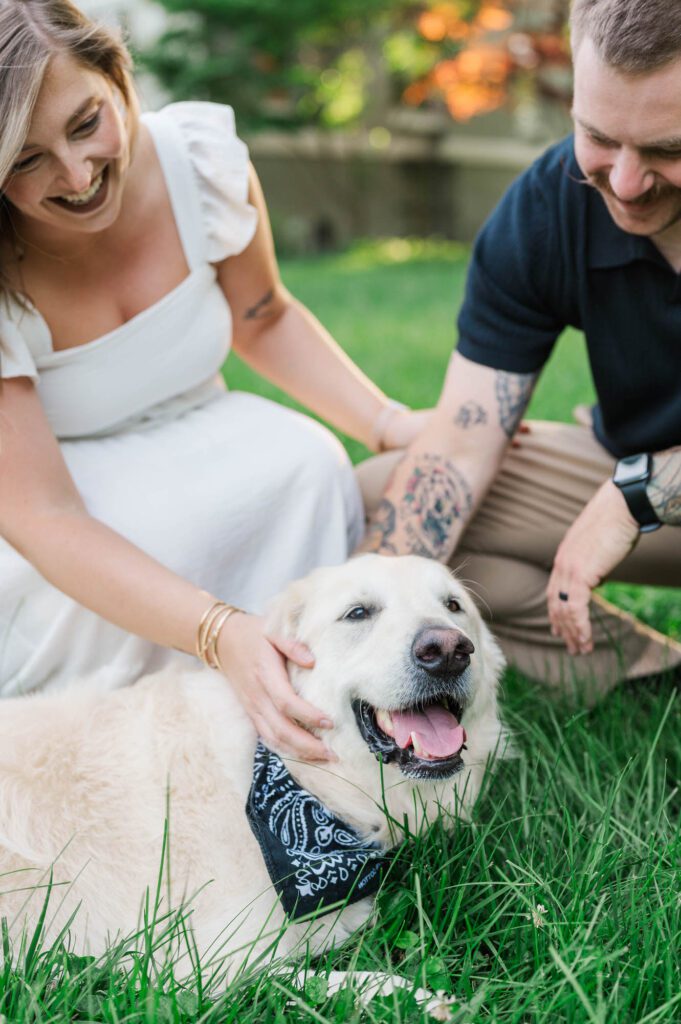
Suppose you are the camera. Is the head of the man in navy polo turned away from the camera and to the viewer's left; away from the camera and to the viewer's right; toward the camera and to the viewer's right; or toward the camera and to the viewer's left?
toward the camera and to the viewer's left

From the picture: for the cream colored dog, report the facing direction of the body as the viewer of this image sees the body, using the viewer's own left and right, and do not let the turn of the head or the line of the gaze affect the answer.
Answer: facing to the right of the viewer

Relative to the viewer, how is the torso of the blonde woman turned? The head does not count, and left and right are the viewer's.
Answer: facing the viewer and to the right of the viewer

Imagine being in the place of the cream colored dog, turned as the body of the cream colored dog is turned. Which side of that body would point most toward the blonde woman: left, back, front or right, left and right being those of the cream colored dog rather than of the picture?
left

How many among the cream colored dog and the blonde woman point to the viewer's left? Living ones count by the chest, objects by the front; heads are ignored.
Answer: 0

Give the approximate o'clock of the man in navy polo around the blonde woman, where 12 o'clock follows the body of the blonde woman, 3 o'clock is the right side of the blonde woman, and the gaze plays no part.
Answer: The man in navy polo is roughly at 11 o'clock from the blonde woman.

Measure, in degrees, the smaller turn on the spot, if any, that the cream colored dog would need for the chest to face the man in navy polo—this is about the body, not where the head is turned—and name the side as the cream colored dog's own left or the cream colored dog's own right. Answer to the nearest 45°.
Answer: approximately 45° to the cream colored dog's own left
